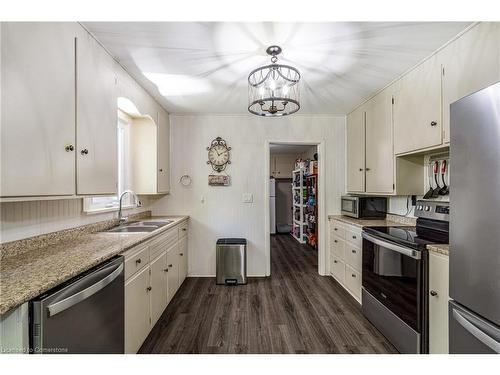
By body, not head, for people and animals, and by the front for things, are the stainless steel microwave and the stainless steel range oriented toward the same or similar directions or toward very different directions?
same or similar directions

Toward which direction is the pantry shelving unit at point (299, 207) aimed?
to the viewer's left

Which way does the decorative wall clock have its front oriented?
toward the camera

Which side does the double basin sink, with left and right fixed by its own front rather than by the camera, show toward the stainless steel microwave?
front

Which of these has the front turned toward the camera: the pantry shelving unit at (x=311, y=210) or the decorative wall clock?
the decorative wall clock

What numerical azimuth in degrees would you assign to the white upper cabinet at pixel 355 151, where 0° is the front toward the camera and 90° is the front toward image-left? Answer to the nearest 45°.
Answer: approximately 45°

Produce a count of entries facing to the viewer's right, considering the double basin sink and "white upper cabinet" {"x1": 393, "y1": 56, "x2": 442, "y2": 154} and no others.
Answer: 1

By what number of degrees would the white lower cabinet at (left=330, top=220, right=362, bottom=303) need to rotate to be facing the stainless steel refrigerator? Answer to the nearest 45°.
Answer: approximately 90° to its left

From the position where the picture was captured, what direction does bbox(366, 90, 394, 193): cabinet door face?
facing the viewer and to the left of the viewer

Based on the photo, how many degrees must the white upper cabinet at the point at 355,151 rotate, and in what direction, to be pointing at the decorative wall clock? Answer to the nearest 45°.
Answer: approximately 45° to its right

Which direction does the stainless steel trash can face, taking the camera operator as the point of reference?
facing the viewer

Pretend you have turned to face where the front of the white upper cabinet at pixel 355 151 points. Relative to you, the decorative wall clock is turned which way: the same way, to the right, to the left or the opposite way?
to the left

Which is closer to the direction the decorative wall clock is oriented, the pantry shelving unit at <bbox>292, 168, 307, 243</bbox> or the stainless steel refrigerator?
the stainless steel refrigerator

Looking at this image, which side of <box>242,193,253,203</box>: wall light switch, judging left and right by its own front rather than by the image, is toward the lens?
front

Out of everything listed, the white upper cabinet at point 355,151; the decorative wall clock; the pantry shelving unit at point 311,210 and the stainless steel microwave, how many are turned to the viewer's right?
0

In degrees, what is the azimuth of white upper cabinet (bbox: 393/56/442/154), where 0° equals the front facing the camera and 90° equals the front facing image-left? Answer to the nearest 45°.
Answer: approximately 45°

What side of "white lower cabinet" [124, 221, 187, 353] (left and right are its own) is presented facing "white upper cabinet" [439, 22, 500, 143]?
front

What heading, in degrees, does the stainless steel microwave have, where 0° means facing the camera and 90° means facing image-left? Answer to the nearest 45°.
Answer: approximately 45°

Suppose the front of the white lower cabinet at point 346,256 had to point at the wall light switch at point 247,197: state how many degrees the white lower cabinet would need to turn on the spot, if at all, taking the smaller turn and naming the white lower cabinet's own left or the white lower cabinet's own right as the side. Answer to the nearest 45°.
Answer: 0° — it already faces it

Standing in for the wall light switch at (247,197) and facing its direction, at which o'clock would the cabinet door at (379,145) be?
The cabinet door is roughly at 10 o'clock from the wall light switch.
